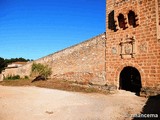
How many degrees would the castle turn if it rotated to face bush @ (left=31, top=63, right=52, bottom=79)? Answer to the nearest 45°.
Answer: approximately 90° to its right

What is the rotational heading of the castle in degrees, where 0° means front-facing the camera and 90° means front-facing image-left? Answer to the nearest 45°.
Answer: approximately 45°
